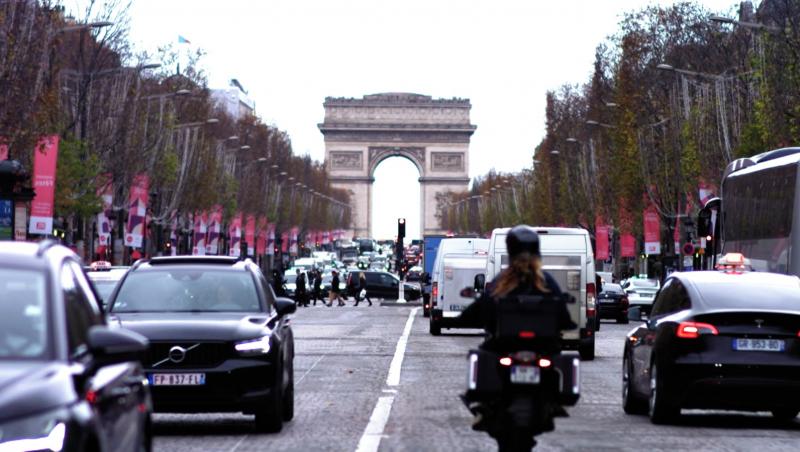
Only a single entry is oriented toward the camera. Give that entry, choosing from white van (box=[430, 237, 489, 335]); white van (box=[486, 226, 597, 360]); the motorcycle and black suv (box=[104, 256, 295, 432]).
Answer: the black suv

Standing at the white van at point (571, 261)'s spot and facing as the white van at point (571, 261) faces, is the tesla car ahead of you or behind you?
behind

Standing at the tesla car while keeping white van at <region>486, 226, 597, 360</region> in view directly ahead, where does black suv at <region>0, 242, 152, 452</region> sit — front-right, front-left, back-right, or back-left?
back-left

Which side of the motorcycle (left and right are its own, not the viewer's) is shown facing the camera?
back

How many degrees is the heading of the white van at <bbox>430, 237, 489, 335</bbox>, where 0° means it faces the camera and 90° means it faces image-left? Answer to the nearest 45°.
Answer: approximately 180°

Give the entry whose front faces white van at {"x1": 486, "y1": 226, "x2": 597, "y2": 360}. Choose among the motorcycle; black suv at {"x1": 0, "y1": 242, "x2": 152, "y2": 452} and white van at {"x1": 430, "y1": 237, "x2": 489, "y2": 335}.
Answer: the motorcycle

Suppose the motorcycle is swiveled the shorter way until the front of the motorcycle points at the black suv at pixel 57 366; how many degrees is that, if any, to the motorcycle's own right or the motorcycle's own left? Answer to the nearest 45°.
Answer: approximately 135° to the motorcycle's own left

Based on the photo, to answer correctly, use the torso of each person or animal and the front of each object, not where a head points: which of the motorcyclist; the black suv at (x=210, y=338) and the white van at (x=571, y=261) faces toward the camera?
the black suv

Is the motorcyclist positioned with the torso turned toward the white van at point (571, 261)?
yes

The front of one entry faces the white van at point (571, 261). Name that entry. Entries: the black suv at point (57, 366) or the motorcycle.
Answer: the motorcycle

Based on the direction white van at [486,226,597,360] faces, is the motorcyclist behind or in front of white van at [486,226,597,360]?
behind

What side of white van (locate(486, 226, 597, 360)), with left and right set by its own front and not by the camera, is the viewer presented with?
back

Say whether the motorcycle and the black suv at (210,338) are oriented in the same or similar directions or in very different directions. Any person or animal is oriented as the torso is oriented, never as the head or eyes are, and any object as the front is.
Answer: very different directions

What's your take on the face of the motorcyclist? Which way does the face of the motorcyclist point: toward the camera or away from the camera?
away from the camera

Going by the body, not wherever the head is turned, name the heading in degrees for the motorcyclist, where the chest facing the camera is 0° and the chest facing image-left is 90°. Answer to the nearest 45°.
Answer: approximately 180°

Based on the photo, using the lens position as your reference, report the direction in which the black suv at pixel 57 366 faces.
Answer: facing the viewer and to the left of the viewer

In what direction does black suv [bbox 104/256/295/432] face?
toward the camera
